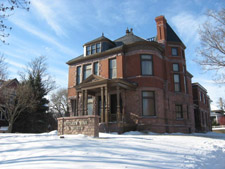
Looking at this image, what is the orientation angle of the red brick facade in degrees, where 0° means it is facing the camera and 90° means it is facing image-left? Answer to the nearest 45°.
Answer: approximately 45°

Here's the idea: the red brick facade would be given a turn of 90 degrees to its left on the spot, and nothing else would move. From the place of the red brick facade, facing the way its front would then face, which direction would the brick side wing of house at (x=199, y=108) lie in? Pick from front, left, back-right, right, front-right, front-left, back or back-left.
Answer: left

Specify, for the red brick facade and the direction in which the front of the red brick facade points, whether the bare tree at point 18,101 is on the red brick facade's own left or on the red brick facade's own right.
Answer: on the red brick facade's own right

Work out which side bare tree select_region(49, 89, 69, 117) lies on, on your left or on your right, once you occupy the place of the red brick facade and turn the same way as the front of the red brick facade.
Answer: on your right
